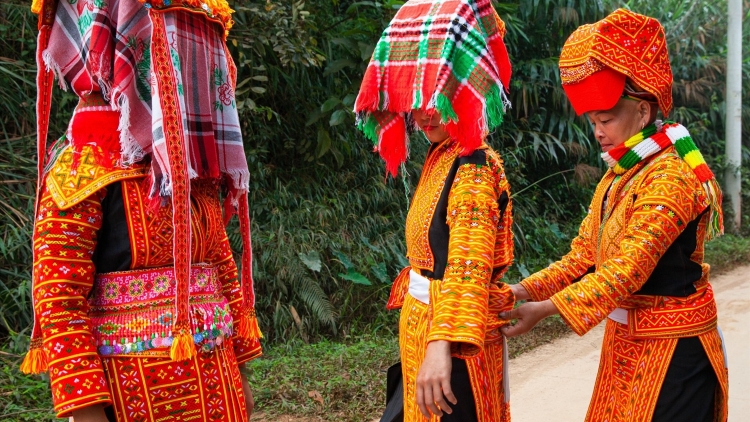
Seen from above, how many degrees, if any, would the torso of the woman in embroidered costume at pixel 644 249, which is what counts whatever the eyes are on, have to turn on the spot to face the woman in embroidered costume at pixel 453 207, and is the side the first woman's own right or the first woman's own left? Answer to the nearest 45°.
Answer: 0° — they already face them

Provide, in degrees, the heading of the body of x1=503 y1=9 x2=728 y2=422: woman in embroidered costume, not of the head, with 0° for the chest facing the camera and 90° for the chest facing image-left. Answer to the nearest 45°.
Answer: approximately 45°

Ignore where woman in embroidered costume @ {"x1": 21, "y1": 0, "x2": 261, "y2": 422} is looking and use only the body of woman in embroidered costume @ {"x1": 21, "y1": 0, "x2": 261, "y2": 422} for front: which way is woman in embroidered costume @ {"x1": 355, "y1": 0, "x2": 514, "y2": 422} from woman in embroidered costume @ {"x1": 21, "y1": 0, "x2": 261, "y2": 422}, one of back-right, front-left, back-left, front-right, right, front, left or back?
front-left

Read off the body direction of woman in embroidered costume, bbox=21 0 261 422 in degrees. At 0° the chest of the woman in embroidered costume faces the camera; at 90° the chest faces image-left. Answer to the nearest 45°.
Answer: approximately 315°

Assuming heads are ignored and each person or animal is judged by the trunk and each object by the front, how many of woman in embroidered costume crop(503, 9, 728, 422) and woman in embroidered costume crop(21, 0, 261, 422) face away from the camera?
0

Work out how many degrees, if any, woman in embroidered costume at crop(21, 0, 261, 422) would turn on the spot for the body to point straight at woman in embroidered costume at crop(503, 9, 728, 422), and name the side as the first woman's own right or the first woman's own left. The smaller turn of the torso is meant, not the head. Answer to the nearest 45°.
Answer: approximately 45° to the first woman's own left

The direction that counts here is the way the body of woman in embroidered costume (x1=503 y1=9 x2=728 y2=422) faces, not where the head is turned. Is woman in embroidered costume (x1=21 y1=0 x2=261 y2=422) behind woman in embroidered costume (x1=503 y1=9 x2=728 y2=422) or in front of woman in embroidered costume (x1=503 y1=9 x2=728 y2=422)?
in front
